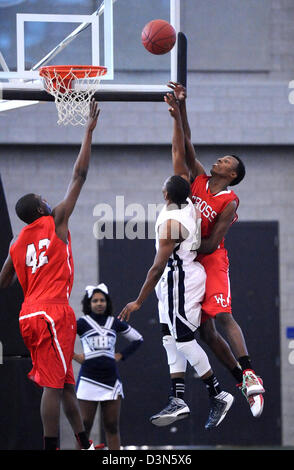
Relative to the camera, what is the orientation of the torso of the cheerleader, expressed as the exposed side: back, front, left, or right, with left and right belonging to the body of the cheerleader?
front
